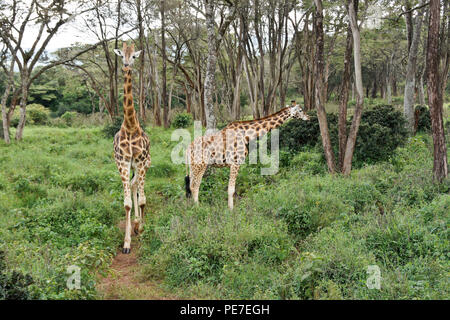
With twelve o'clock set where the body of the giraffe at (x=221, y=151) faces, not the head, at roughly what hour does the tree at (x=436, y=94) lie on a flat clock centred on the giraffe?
The tree is roughly at 12 o'clock from the giraffe.

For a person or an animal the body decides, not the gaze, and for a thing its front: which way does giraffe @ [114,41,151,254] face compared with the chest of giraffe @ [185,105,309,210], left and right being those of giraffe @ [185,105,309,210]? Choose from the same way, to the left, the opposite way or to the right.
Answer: to the right

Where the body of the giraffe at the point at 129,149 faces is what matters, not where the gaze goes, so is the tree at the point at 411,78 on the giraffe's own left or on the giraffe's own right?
on the giraffe's own left

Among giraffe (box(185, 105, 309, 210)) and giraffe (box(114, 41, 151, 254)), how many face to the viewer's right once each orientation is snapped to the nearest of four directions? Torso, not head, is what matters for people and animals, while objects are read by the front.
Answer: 1

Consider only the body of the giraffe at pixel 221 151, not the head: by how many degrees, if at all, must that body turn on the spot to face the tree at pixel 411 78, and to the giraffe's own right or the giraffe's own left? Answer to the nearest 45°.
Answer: approximately 45° to the giraffe's own left

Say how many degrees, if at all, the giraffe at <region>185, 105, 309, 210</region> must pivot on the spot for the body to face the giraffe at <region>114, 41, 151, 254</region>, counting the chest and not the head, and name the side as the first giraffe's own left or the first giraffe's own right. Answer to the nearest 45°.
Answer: approximately 135° to the first giraffe's own right

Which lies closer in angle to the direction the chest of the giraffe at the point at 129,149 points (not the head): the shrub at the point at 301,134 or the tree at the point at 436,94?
the tree

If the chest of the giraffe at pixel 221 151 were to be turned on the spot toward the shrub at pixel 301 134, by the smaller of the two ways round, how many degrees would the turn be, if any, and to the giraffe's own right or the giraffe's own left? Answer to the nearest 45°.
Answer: approximately 45° to the giraffe's own left

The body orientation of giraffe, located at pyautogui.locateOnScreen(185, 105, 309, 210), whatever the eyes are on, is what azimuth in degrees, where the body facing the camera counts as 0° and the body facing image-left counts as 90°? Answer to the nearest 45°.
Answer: approximately 270°
